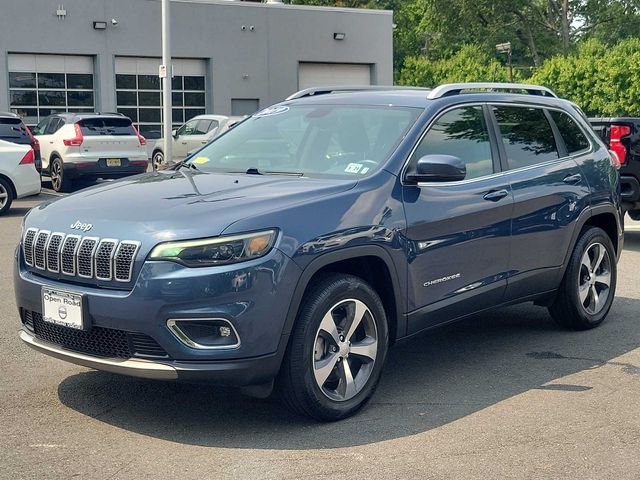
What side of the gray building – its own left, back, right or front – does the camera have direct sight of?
front

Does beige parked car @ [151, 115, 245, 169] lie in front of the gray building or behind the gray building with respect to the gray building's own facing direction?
in front

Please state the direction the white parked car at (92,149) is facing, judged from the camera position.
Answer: facing away from the viewer and to the left of the viewer

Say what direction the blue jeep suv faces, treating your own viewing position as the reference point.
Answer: facing the viewer and to the left of the viewer

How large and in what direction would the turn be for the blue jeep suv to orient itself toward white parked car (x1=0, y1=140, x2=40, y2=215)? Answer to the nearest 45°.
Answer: approximately 90° to its right

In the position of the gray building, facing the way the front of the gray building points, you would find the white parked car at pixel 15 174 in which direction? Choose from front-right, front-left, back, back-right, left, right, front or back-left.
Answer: front

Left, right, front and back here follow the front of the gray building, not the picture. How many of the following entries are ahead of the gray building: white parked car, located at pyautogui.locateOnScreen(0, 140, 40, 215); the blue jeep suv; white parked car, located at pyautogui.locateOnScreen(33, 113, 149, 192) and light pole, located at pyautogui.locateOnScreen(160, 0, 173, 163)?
4

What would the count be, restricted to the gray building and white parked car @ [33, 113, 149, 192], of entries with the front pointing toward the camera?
1

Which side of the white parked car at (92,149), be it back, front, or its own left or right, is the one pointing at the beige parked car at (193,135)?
right

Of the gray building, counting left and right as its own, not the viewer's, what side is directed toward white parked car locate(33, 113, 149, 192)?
front

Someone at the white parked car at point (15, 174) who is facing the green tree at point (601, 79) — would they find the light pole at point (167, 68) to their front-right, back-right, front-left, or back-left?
front-left

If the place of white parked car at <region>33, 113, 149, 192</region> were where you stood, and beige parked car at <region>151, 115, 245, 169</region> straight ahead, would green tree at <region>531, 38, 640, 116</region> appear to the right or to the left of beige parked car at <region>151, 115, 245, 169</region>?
right

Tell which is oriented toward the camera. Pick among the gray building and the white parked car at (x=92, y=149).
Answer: the gray building

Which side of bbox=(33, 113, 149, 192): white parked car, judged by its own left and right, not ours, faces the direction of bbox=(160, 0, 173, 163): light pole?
right

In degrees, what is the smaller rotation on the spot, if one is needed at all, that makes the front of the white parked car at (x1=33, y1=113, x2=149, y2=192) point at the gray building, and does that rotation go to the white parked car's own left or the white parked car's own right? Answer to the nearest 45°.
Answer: approximately 45° to the white parked car's own right

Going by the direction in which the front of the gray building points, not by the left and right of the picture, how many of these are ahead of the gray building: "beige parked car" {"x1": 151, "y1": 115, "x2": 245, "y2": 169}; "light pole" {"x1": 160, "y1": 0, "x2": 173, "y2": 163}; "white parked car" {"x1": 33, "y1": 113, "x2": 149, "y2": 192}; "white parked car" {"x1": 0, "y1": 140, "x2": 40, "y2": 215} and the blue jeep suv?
5
